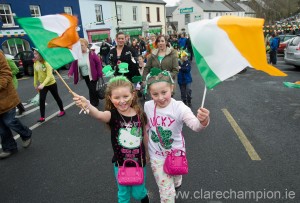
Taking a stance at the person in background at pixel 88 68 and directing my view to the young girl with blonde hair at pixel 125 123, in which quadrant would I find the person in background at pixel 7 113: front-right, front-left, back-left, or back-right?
front-right

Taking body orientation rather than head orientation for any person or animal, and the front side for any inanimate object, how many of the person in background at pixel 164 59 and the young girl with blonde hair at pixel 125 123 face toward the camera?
2

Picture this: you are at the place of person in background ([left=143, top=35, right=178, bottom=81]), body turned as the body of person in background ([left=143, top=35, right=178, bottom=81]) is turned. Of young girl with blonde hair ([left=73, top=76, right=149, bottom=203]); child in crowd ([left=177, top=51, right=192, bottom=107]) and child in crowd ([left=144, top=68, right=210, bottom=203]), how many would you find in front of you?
2

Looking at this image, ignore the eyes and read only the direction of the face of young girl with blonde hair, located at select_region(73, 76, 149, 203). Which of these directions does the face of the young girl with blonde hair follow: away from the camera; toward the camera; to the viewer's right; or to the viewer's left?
toward the camera

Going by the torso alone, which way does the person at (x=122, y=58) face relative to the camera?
toward the camera

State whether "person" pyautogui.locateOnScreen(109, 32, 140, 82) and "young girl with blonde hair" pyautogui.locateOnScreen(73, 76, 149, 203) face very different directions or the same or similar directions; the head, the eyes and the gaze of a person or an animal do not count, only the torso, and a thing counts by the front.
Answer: same or similar directions

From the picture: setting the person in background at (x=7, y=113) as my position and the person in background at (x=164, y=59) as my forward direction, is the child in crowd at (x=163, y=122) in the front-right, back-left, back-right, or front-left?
front-right

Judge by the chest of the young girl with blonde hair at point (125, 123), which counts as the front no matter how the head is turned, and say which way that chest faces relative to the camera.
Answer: toward the camera

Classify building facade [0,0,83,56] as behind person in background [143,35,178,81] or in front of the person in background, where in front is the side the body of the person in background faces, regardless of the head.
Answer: behind

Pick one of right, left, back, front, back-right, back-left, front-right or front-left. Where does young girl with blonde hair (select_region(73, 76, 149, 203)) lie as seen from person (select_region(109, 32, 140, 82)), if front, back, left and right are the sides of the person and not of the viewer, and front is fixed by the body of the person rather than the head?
front

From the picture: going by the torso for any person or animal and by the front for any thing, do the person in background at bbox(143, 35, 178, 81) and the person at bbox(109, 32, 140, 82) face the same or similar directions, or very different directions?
same or similar directions

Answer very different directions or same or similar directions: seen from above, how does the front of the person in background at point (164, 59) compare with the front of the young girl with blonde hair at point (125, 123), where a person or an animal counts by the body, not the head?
same or similar directions

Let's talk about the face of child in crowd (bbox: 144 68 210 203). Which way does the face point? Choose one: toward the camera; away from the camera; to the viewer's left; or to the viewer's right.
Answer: toward the camera

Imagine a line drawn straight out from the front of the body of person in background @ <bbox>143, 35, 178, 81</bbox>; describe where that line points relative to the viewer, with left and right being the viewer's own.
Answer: facing the viewer

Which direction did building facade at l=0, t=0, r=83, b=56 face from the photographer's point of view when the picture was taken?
facing the viewer and to the right of the viewer
